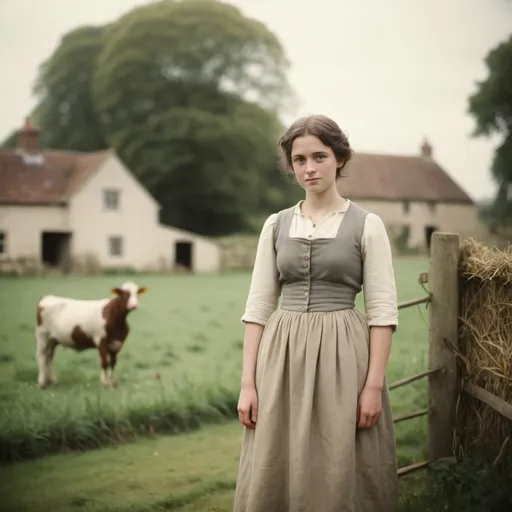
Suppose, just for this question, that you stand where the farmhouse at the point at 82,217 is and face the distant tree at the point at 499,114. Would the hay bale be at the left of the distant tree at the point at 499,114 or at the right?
right

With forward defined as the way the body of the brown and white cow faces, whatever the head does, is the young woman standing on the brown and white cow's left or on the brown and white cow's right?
on the brown and white cow's right

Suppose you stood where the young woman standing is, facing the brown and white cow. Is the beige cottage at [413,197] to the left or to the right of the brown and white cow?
right

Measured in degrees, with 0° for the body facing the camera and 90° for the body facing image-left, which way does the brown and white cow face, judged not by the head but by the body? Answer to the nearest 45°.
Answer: approximately 270°

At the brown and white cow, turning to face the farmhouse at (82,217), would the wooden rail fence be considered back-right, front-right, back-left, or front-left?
back-right

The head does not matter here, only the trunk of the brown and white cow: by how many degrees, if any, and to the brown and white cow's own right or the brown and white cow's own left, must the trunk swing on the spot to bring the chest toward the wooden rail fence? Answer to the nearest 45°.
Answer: approximately 45° to the brown and white cow's own right
